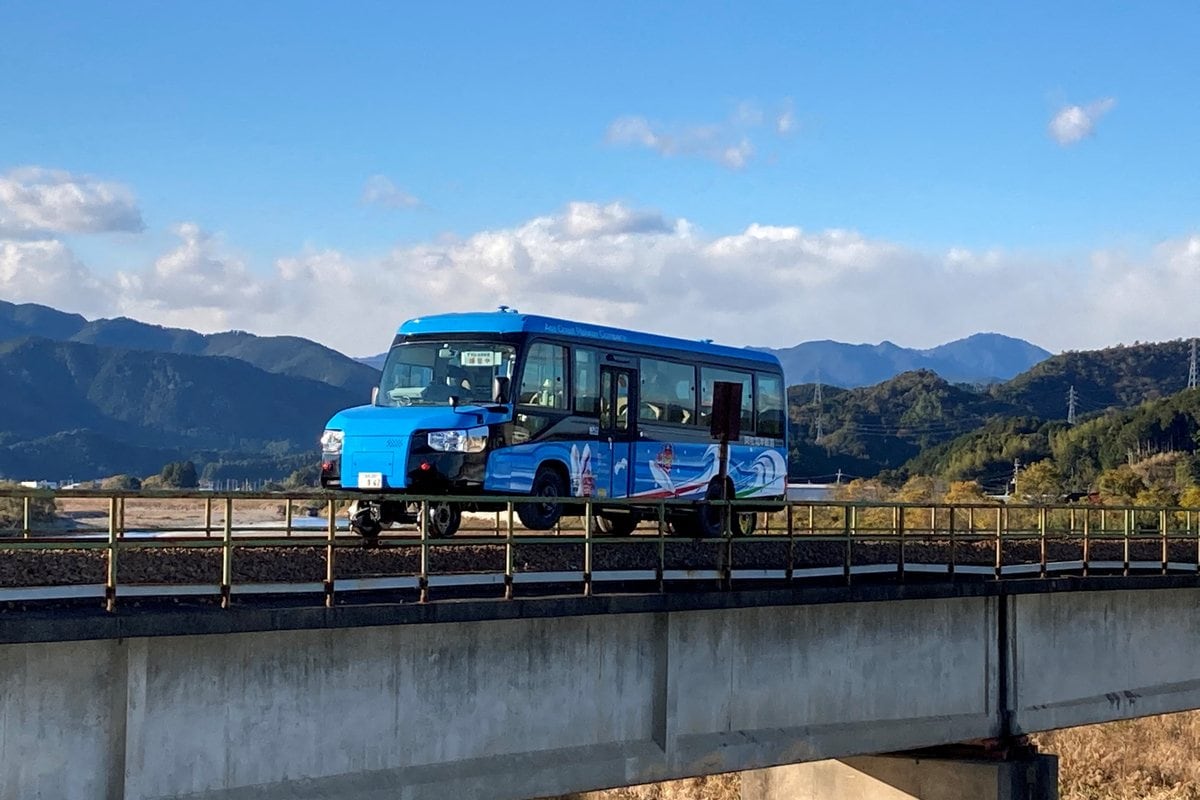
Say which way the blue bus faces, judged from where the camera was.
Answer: facing the viewer and to the left of the viewer
